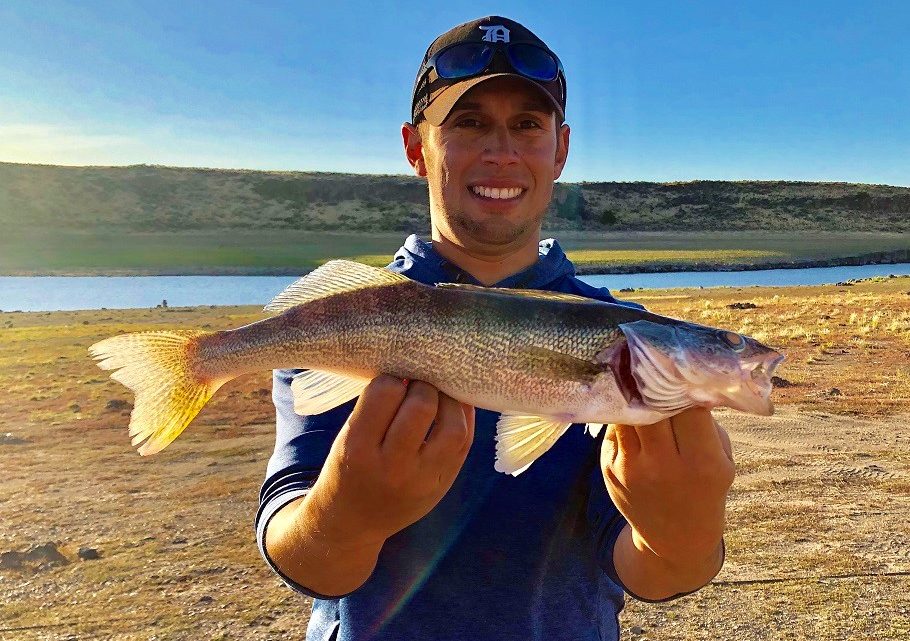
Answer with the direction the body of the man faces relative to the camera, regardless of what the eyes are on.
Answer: toward the camera

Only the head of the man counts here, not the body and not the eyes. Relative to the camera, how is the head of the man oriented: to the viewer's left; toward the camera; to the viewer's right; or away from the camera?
toward the camera
